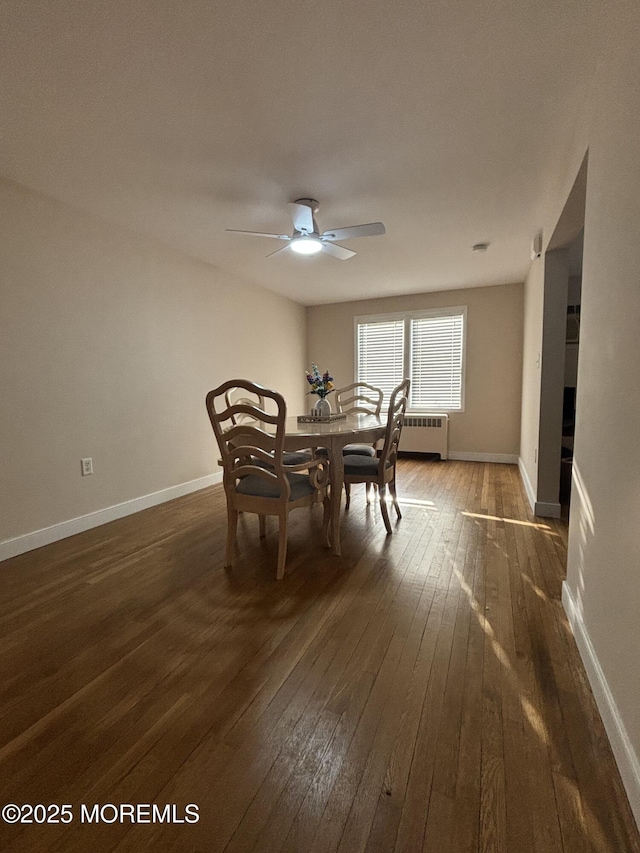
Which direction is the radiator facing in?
toward the camera

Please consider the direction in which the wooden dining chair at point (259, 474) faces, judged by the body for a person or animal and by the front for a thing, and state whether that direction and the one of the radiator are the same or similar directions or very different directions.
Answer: very different directions

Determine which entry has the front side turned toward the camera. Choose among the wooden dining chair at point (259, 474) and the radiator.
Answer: the radiator

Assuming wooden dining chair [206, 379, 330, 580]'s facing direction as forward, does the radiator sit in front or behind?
in front

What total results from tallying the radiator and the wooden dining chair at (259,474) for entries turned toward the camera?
1

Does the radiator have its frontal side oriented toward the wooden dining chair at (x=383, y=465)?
yes

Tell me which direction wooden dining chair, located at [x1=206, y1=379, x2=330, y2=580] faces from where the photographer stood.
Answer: facing away from the viewer and to the right of the viewer

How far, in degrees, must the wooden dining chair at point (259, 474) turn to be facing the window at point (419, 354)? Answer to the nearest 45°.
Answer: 0° — it already faces it

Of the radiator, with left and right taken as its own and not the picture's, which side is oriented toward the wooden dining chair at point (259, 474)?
front

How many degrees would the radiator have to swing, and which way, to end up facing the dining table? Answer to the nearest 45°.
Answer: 0° — it already faces it

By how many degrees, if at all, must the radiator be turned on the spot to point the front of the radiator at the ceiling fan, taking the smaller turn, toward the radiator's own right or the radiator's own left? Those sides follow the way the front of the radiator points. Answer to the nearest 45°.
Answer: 0° — it already faces it

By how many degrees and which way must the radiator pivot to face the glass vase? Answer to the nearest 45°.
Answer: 0° — it already faces it

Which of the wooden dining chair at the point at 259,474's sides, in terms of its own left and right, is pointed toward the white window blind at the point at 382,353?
front

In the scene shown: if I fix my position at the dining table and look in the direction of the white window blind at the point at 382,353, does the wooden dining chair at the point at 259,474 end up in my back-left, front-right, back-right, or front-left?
back-left
